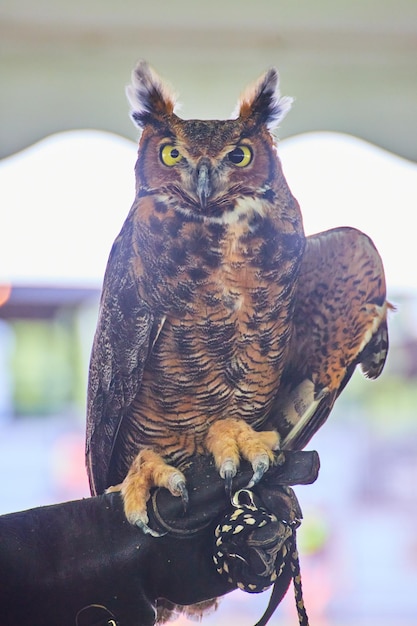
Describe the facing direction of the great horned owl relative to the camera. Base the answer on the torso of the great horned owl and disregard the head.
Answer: toward the camera
